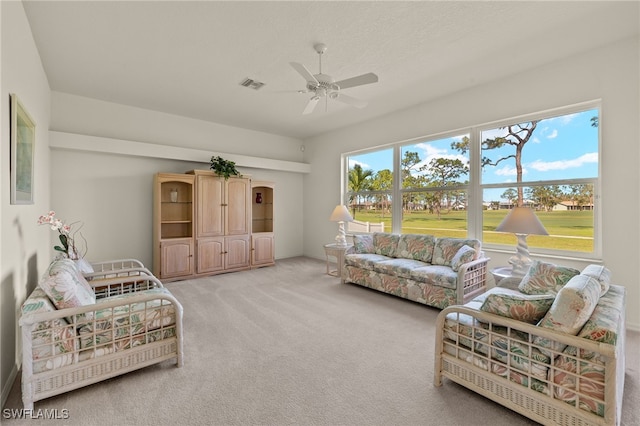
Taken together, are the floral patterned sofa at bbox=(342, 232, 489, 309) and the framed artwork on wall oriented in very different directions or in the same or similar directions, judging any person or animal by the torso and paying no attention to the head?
very different directions

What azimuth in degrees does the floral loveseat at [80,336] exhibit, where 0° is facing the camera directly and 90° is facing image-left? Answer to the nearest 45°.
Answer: approximately 270°

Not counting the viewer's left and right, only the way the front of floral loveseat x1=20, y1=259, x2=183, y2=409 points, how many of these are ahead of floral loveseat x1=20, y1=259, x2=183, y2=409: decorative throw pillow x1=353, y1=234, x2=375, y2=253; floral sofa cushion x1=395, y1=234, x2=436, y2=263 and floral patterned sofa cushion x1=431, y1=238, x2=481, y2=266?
3

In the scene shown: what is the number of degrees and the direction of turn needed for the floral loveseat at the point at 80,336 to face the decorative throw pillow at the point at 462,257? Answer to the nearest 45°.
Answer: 0° — it already faces it

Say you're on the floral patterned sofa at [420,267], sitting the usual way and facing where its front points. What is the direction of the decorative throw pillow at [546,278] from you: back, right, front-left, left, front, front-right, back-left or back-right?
left

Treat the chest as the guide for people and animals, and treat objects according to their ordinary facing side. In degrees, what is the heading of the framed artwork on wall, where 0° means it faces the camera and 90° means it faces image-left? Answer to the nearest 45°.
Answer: approximately 270°

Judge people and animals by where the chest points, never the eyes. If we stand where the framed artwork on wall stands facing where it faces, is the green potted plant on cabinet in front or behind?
in front

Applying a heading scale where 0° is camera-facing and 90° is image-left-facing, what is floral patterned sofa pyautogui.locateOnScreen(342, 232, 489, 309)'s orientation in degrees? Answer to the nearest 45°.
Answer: approximately 45°

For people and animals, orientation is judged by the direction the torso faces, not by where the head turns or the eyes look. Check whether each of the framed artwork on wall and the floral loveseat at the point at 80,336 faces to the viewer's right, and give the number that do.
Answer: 2

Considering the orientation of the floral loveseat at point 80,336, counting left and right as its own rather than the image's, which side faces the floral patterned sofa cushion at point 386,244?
front

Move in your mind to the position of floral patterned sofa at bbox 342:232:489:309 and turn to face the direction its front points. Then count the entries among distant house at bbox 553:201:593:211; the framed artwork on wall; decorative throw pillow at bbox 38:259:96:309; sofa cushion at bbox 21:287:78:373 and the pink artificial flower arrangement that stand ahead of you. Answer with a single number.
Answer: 4
